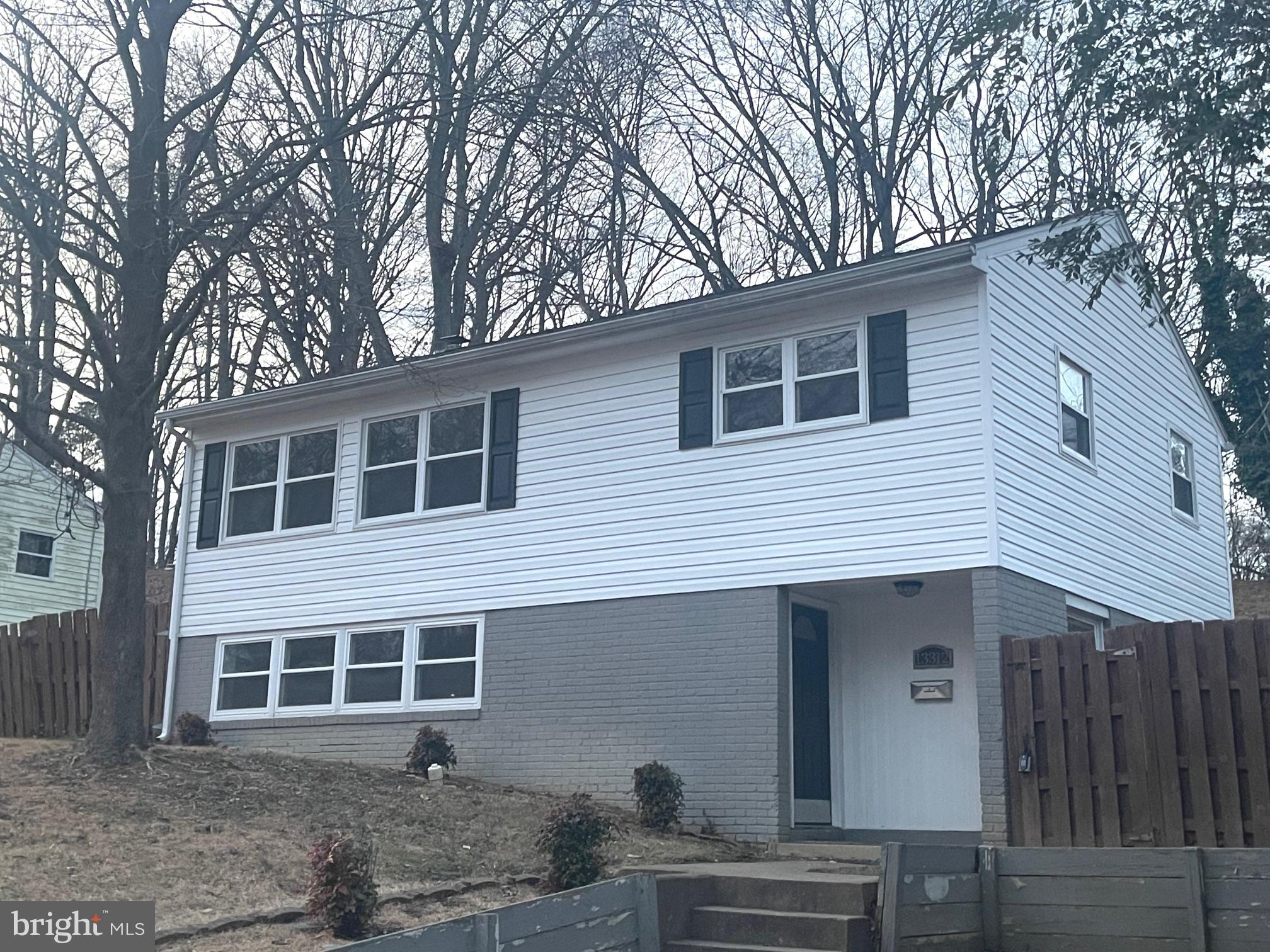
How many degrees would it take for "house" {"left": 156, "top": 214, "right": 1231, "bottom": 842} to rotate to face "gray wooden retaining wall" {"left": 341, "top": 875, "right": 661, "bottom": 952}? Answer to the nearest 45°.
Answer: approximately 45° to its left

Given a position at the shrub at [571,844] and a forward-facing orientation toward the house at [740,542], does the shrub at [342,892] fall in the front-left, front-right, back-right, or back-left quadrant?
back-left

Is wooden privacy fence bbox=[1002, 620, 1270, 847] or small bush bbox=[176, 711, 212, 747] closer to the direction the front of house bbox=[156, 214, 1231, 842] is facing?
the small bush

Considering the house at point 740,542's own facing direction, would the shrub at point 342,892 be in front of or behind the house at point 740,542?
in front

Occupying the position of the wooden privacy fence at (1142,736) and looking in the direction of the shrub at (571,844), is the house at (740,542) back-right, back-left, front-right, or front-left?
front-right

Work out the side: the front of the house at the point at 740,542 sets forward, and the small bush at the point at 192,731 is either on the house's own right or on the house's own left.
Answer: on the house's own right

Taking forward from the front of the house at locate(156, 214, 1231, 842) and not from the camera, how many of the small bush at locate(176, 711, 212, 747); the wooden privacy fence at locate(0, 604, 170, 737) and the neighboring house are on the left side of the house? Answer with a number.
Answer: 0

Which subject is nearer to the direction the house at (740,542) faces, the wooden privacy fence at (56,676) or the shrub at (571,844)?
the shrub

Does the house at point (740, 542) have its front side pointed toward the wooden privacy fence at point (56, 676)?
no

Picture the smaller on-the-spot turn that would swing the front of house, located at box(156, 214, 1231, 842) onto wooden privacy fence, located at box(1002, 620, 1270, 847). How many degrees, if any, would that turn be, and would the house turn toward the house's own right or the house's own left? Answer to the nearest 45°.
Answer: approximately 90° to the house's own left

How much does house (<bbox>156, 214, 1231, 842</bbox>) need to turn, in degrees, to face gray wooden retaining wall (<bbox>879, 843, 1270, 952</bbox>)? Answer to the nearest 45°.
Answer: approximately 45° to its left
